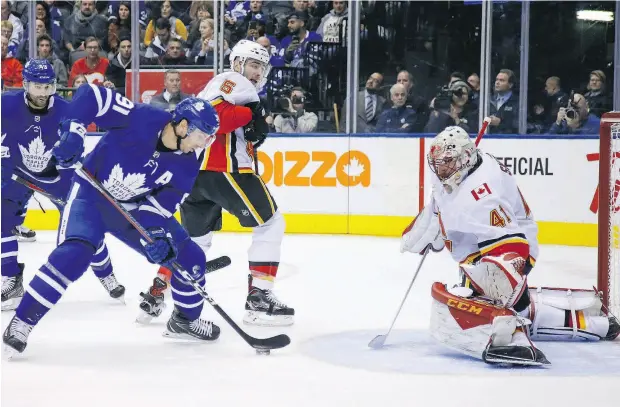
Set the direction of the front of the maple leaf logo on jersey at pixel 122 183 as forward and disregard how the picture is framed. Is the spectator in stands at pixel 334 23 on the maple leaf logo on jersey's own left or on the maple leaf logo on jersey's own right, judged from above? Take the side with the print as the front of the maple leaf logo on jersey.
on the maple leaf logo on jersey's own left

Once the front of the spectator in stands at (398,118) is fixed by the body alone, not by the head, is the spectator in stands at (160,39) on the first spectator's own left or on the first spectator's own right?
on the first spectator's own right

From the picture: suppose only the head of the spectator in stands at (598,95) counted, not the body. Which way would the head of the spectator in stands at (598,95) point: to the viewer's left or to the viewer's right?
to the viewer's left

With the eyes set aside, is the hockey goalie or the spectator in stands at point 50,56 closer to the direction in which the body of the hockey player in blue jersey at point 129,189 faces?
the hockey goalie

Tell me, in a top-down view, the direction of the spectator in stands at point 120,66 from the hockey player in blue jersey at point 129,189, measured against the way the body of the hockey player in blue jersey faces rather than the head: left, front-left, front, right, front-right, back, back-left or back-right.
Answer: back-left

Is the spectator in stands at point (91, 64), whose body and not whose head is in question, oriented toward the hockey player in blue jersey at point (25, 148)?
yes

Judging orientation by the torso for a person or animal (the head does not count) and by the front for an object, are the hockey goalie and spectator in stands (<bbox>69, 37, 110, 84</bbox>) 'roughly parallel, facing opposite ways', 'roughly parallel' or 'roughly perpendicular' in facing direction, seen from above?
roughly perpendicular
